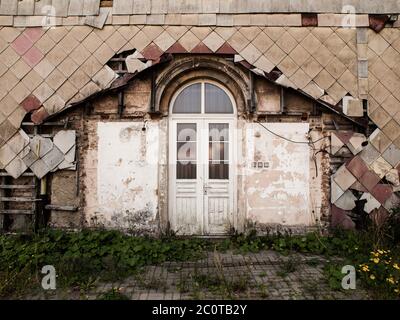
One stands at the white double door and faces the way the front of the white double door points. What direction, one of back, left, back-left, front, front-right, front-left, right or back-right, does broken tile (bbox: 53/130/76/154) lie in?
right

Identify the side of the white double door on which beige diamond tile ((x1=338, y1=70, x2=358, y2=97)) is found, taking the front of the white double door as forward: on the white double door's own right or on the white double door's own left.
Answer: on the white double door's own left

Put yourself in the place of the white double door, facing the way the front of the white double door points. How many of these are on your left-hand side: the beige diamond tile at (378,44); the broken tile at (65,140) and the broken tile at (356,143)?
2

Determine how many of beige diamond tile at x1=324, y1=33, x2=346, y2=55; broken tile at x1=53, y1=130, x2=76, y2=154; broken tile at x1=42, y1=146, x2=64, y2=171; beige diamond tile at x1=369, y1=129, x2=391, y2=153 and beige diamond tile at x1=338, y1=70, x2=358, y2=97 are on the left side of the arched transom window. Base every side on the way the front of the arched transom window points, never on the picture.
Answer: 3

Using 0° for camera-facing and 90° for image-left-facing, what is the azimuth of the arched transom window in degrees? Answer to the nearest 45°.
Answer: approximately 0°

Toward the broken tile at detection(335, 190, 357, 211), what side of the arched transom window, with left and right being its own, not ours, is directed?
left

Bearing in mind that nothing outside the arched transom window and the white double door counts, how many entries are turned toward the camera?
2

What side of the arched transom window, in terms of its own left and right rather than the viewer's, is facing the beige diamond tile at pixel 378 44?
left

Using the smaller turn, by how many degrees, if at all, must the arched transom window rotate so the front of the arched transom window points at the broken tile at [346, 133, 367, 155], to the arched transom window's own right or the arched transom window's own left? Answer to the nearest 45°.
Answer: approximately 90° to the arched transom window's own left

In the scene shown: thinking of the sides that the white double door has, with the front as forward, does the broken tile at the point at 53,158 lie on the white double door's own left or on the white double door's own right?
on the white double door's own right

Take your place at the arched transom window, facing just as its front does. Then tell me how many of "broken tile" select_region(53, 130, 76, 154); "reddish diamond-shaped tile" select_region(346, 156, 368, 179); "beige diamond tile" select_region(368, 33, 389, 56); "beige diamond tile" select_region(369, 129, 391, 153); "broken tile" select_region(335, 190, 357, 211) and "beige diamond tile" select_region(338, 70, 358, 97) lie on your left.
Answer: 5

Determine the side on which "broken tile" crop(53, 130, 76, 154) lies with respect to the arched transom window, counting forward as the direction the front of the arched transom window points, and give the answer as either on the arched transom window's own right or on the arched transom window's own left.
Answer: on the arched transom window's own right

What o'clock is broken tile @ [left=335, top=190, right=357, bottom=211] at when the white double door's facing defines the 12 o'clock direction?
The broken tile is roughly at 9 o'clock from the white double door.

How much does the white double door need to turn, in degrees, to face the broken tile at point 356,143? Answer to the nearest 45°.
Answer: approximately 90° to its left

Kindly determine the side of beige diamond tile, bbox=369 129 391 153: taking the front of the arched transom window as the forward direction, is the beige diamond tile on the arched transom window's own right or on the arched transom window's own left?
on the arched transom window's own left
